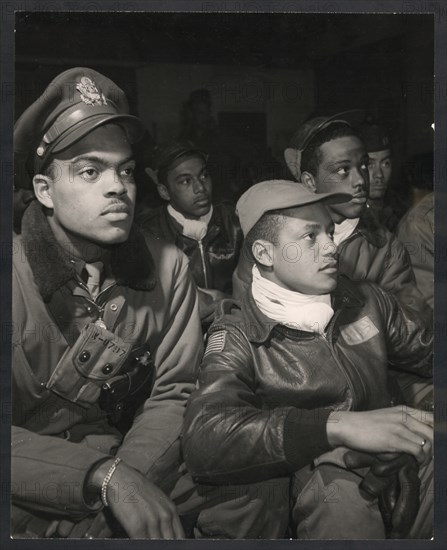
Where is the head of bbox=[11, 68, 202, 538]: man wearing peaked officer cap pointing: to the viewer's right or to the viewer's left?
to the viewer's right

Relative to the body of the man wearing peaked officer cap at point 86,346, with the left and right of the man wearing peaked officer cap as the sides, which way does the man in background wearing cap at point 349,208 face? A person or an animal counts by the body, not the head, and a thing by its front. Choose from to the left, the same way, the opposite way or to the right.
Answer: the same way

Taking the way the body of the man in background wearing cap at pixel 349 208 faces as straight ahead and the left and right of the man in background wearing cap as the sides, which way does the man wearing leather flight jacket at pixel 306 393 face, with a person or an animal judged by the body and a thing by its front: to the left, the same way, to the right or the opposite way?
the same way

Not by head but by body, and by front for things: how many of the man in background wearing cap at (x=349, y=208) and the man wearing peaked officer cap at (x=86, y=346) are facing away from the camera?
0

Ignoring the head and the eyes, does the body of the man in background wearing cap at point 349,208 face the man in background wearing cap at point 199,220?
no

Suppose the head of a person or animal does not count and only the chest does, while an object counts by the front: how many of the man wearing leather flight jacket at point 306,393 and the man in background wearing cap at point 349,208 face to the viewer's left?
0

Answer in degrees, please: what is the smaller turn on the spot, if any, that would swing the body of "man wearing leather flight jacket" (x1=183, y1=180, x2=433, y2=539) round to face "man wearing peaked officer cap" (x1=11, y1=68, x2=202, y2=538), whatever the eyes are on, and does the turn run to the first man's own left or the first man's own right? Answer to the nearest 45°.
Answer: approximately 135° to the first man's own right

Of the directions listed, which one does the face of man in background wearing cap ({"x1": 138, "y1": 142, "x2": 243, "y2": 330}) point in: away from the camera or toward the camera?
toward the camera

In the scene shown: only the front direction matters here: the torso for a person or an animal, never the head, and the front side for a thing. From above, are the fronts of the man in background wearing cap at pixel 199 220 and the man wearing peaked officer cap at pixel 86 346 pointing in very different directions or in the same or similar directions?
same or similar directions

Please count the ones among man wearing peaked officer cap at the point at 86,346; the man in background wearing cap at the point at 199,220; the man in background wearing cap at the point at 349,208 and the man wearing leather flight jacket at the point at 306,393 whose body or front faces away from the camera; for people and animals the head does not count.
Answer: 0

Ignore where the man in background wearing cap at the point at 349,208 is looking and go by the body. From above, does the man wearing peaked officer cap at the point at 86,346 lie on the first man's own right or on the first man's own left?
on the first man's own right

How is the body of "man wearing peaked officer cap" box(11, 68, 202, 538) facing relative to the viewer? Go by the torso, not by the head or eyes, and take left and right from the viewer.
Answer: facing the viewer and to the right of the viewer

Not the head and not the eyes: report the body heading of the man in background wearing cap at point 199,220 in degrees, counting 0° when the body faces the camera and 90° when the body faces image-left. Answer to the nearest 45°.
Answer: approximately 315°

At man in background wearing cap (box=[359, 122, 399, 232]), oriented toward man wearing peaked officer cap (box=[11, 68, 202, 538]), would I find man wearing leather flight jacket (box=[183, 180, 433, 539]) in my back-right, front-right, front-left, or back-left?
front-left
